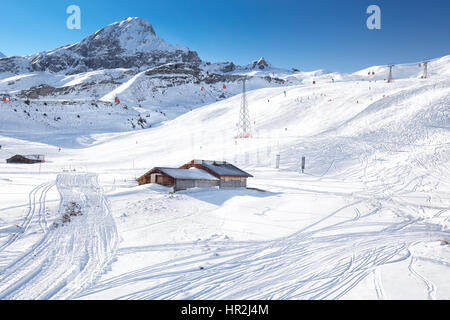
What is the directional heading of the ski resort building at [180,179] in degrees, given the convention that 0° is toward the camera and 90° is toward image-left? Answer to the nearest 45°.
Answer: approximately 45°
